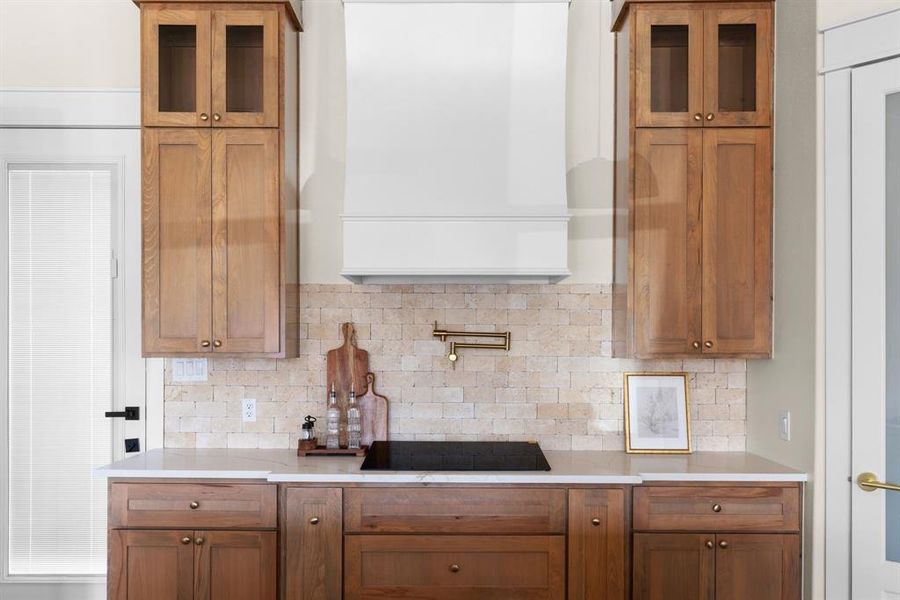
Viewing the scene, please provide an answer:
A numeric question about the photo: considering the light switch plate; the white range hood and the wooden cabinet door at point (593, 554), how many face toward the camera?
3

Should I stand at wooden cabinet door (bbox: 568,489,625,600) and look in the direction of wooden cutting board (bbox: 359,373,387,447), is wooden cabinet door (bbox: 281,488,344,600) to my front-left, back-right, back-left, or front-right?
front-left

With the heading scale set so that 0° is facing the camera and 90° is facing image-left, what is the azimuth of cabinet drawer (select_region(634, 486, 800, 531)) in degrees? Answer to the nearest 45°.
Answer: approximately 0°

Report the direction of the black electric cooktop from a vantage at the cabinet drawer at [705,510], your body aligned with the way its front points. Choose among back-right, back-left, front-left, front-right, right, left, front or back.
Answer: right

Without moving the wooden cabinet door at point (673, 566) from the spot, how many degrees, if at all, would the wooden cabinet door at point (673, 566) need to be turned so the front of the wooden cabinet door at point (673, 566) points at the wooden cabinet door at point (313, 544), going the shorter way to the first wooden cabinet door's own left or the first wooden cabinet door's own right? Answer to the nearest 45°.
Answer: approximately 90° to the first wooden cabinet door's own right

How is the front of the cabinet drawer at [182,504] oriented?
toward the camera

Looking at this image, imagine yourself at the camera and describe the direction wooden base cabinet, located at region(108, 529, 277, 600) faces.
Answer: facing the viewer

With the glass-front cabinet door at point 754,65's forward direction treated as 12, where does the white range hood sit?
The white range hood is roughly at 2 o'clock from the glass-front cabinet door.

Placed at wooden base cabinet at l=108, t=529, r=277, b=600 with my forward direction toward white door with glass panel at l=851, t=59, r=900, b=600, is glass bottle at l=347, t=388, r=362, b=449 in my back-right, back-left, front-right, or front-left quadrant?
front-left

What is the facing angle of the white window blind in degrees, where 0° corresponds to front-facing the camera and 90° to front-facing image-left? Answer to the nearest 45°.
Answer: approximately 0°

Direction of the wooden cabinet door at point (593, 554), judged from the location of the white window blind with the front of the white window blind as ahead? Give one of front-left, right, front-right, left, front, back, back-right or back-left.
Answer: front-left
